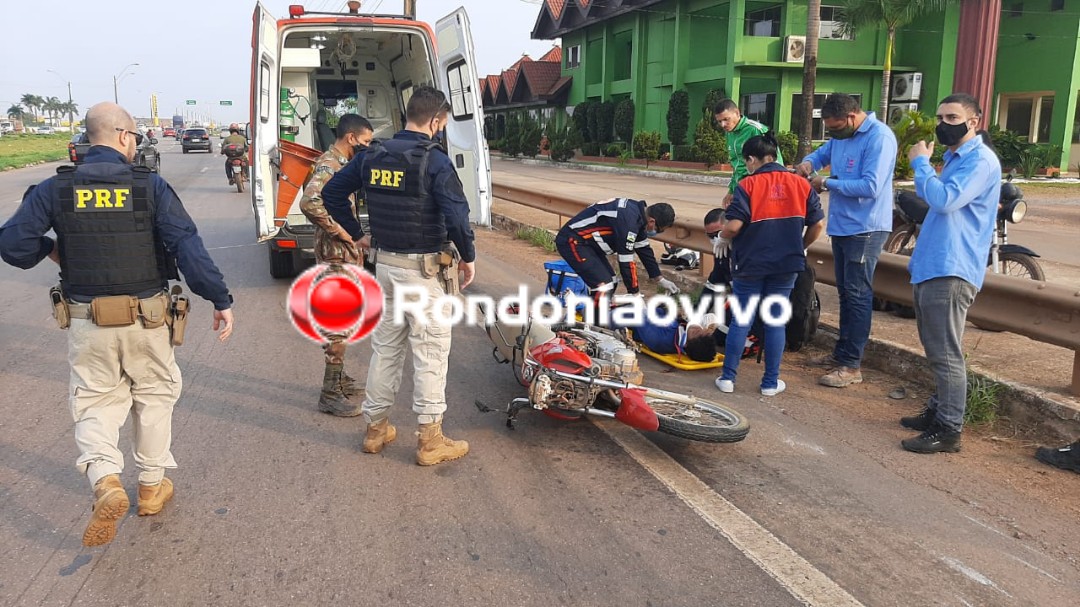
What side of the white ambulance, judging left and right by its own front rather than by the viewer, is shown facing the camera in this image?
back

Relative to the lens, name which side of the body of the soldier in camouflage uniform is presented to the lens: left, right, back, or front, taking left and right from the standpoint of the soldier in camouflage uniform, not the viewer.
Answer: right

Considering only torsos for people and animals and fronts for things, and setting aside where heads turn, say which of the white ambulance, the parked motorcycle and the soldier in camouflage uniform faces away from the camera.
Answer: the white ambulance

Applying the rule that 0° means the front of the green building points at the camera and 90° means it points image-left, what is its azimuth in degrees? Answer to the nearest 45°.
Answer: approximately 45°

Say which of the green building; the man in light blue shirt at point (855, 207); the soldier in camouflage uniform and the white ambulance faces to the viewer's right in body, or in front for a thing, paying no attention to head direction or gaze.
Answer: the soldier in camouflage uniform

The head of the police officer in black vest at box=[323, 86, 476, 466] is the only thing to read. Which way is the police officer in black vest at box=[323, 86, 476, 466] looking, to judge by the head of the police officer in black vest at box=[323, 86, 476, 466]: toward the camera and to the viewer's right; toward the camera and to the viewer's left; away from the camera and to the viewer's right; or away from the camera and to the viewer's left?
away from the camera and to the viewer's right

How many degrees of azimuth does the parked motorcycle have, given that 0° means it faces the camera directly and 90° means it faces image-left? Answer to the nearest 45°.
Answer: approximately 315°

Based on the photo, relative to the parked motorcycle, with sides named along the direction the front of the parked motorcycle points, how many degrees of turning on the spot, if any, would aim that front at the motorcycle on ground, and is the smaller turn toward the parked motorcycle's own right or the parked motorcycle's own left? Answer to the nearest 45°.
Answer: approximately 90° to the parked motorcycle's own right

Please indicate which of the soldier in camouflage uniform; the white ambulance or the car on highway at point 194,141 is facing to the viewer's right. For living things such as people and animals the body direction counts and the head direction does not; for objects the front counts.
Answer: the soldier in camouflage uniform

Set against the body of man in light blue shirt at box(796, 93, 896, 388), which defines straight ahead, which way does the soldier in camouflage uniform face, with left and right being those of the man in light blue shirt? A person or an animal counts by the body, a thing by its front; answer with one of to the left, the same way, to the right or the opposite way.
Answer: the opposite way

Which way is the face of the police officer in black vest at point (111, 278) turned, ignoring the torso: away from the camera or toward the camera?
away from the camera

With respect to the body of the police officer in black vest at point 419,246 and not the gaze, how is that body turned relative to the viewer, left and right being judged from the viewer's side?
facing away from the viewer and to the right of the viewer
